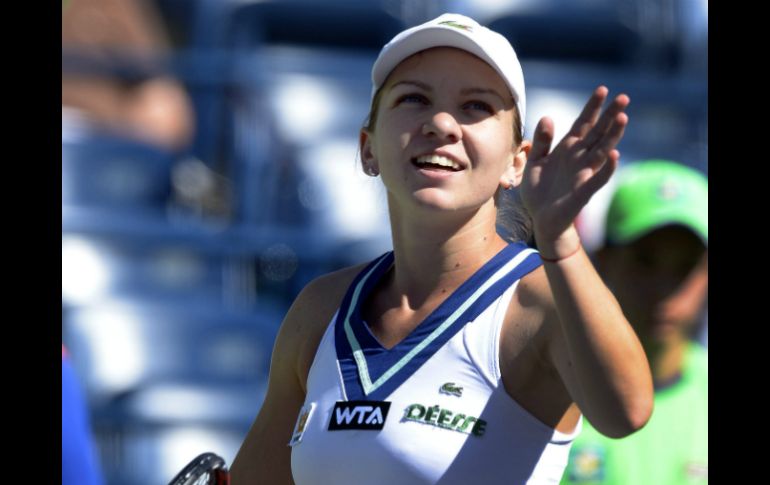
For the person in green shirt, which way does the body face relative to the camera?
toward the camera

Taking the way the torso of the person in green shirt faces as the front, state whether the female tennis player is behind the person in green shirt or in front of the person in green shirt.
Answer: in front

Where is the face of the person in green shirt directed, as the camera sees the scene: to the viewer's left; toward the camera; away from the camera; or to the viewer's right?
toward the camera

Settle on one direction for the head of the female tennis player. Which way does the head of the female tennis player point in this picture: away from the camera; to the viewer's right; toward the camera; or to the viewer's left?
toward the camera
